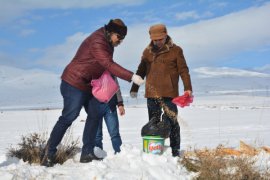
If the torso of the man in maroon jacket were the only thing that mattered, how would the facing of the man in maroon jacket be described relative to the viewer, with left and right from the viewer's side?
facing to the right of the viewer

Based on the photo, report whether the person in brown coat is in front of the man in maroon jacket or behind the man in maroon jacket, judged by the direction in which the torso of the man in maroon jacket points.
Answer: in front

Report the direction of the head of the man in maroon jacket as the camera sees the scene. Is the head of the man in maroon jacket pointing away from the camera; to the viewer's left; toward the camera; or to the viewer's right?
to the viewer's right
